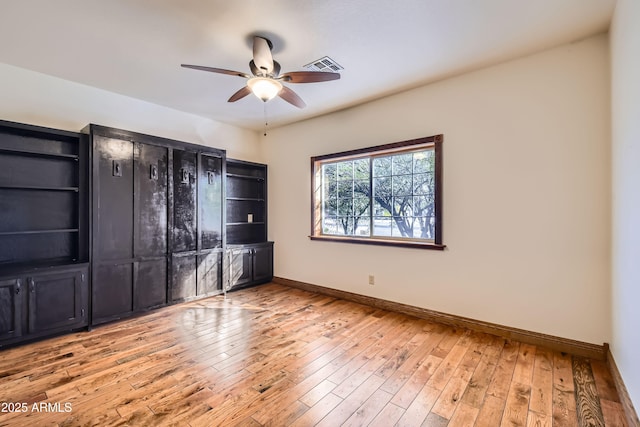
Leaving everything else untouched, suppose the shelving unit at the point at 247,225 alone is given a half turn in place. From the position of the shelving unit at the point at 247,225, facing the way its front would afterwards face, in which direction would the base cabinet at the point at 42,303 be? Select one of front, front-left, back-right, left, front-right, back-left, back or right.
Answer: left

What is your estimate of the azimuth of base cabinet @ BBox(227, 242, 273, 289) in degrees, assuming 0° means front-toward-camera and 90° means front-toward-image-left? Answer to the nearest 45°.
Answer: approximately 315°

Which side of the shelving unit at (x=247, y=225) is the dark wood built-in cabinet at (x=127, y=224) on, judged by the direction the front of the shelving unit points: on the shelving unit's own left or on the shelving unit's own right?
on the shelving unit's own right

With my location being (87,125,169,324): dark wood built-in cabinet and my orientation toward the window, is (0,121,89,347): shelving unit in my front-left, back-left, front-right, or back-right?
back-right

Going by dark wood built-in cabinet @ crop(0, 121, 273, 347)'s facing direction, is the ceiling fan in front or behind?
in front

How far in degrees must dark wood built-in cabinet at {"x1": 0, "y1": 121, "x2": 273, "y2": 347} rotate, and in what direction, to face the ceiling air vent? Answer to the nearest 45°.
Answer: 0° — it already faces it

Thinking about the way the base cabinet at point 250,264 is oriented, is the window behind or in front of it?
in front

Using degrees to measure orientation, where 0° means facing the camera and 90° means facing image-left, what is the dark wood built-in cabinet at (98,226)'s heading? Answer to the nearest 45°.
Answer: approximately 315°
